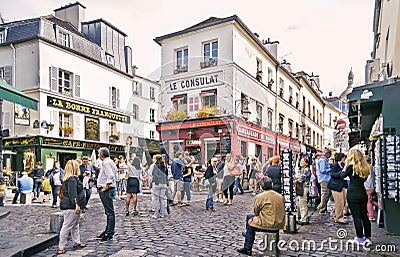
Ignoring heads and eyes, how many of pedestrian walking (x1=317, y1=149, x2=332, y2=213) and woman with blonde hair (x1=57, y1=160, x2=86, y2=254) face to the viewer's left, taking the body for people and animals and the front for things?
0

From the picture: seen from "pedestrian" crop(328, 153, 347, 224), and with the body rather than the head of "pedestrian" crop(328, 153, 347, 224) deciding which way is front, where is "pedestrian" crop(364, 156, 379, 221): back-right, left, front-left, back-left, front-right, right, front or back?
front-left
